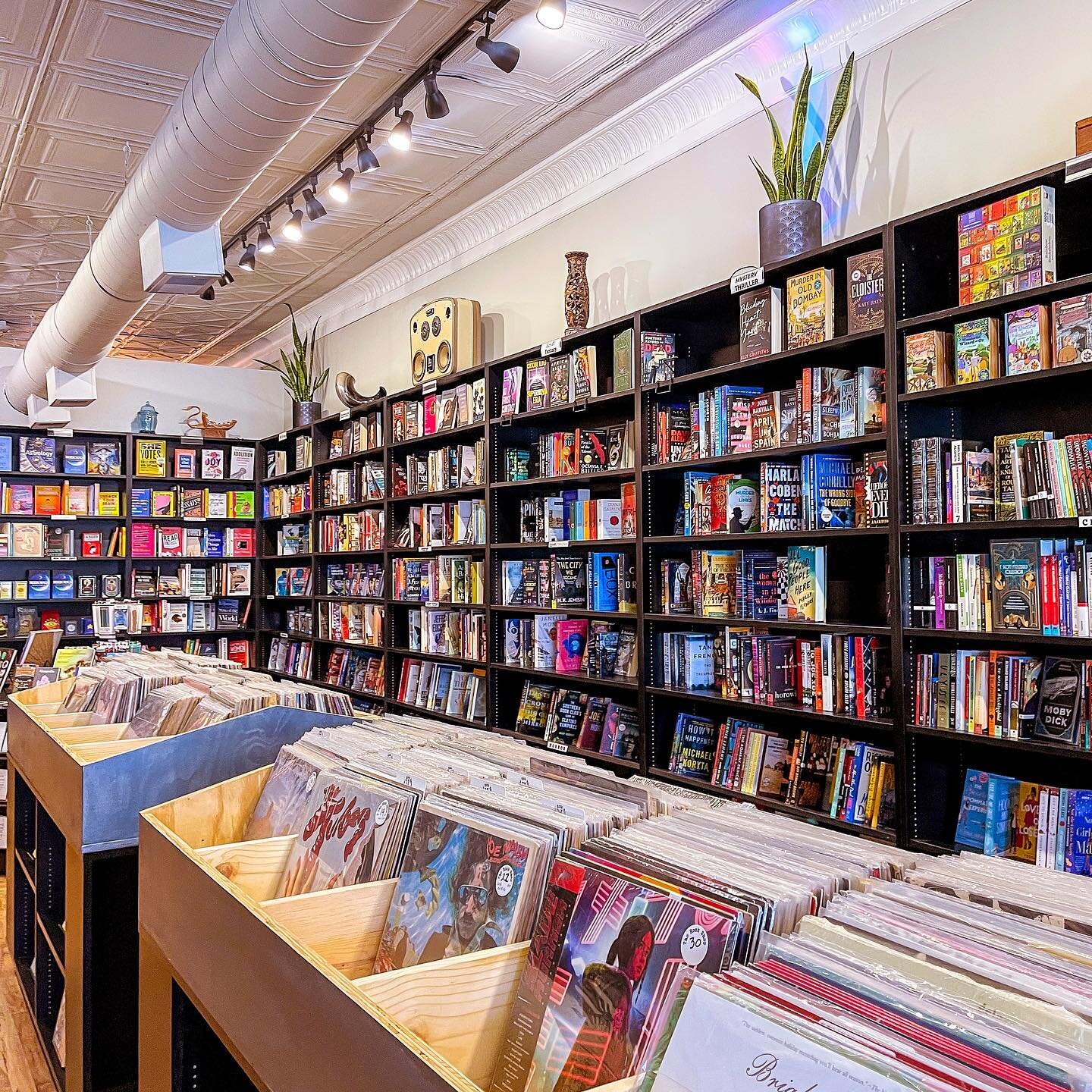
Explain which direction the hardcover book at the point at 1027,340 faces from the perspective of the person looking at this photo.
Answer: facing the viewer and to the left of the viewer

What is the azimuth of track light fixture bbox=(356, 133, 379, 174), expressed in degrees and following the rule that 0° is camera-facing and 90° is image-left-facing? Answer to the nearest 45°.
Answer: approximately 270°

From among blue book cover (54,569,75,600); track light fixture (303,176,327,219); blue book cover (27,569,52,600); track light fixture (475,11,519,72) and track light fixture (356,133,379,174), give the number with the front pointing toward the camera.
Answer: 2

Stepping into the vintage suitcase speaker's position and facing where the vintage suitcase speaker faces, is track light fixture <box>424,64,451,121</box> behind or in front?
in front

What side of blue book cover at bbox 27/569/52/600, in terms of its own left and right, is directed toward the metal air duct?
front

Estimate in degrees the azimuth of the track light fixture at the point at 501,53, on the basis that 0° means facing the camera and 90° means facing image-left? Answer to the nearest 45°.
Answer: approximately 225°

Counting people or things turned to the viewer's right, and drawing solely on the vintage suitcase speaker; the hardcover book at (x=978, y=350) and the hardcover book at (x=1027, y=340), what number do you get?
0

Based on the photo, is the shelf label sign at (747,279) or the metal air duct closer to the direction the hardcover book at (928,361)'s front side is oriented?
the metal air duct

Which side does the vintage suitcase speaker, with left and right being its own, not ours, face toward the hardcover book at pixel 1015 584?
left

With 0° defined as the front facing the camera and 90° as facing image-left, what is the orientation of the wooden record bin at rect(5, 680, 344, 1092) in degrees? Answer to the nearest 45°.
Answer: approximately 45°

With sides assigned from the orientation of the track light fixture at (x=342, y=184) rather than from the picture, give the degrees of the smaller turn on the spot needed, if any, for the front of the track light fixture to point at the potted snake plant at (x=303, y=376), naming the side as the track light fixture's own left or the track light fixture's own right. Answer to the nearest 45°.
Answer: approximately 135° to the track light fixture's own right

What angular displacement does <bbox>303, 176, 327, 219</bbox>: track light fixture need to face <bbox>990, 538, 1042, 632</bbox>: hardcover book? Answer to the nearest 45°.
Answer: approximately 90° to its right
